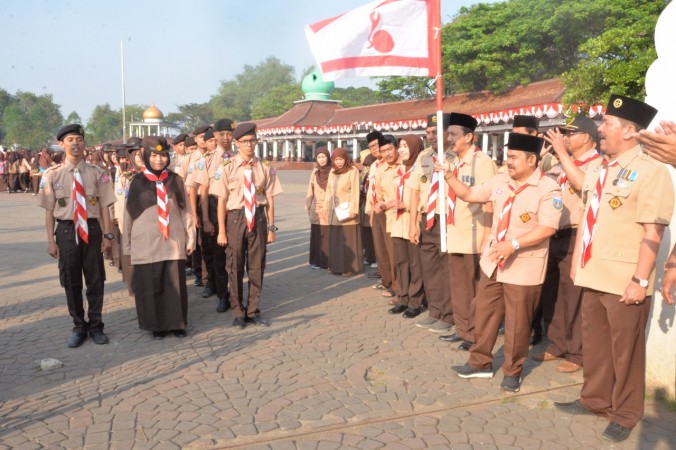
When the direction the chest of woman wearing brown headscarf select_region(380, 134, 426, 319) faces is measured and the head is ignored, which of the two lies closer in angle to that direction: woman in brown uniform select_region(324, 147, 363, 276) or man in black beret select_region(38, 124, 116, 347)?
the man in black beret

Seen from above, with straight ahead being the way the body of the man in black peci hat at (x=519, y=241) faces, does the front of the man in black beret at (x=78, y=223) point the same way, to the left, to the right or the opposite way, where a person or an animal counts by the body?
to the left

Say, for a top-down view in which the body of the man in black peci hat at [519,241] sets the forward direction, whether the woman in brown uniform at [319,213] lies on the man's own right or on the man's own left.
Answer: on the man's own right

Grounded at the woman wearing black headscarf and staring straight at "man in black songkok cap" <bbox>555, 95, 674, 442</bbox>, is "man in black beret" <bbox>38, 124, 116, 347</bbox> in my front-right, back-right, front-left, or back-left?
back-right

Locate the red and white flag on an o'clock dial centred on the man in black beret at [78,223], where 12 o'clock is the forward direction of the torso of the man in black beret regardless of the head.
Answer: The red and white flag is roughly at 10 o'clock from the man in black beret.

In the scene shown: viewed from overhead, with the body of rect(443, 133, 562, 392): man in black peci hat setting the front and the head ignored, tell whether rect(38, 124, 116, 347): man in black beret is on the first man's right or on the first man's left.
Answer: on the first man's right

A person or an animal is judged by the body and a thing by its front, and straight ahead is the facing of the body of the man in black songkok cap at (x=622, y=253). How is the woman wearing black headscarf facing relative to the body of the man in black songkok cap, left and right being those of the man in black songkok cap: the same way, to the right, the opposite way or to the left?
to the left

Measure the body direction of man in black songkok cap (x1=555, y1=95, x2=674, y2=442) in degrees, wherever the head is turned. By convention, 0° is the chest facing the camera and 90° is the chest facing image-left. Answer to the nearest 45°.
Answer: approximately 45°

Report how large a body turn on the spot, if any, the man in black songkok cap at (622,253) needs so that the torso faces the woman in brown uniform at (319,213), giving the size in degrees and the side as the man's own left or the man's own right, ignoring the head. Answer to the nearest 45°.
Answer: approximately 90° to the man's own right

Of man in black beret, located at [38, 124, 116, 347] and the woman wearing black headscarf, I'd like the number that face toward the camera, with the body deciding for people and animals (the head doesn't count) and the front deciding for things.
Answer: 2

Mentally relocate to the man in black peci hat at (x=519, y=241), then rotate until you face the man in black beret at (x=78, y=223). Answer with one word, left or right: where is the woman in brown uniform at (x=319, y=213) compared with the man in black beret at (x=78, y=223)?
right
